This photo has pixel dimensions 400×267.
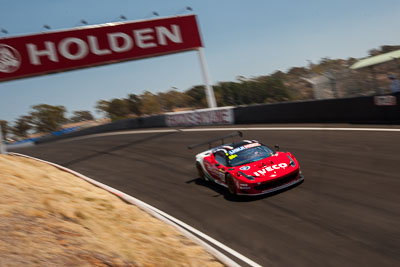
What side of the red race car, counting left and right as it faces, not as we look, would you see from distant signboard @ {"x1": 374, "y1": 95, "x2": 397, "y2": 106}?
left

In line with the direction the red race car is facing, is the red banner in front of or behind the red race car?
behind

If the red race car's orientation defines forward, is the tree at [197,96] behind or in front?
behind

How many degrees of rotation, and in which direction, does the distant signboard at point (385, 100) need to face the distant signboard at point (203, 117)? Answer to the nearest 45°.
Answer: approximately 135° to its right

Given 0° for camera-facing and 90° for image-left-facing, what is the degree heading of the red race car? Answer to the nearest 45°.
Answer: approximately 315°

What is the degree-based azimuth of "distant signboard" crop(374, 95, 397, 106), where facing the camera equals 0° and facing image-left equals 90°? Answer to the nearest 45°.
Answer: approximately 0°

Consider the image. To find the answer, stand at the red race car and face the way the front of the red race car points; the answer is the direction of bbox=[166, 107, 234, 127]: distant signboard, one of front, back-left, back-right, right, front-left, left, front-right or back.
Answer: back-left
